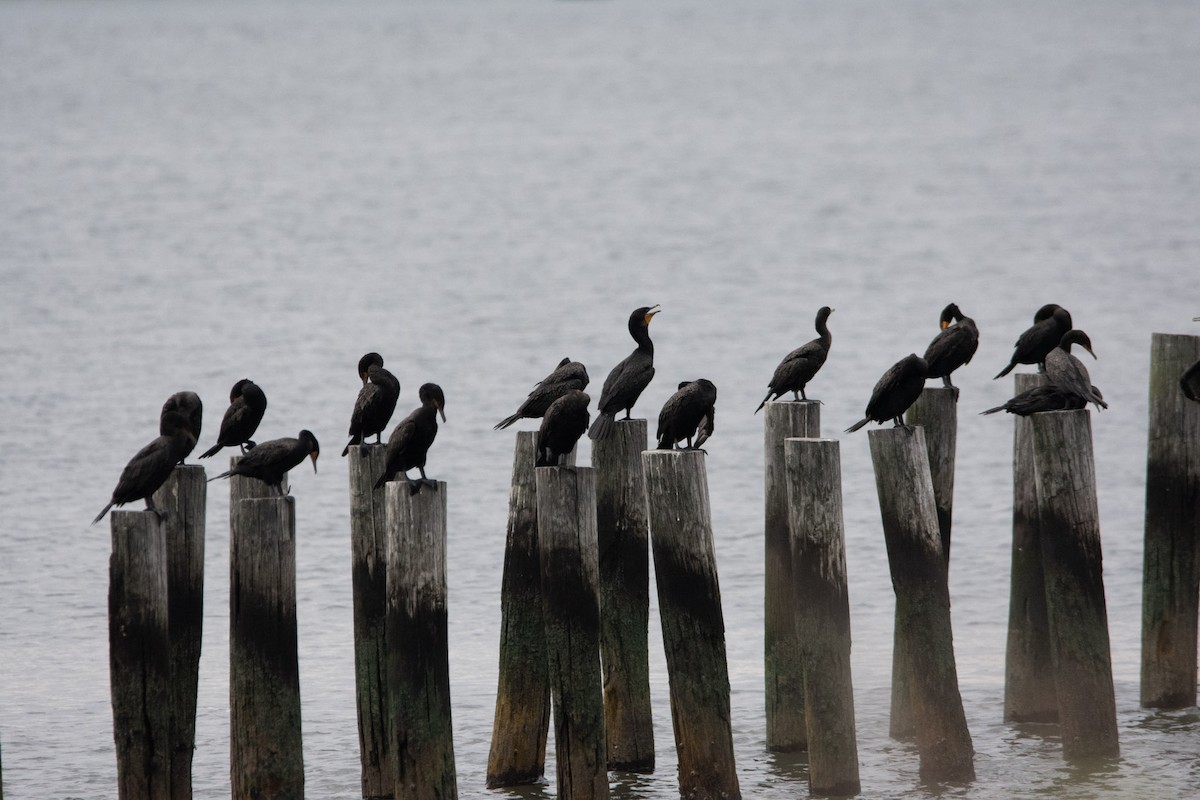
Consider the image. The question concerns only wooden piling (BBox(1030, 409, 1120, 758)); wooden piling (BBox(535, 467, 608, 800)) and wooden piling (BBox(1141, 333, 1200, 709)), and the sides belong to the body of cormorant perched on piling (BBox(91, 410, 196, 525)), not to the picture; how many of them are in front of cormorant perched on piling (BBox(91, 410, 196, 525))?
3

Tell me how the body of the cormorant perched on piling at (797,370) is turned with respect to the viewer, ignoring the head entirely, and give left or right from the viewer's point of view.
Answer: facing to the right of the viewer

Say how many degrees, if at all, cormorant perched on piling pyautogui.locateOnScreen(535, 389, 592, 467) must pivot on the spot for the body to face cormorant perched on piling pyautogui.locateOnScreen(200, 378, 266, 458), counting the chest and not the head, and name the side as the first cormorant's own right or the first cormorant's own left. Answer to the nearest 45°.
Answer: approximately 135° to the first cormorant's own left

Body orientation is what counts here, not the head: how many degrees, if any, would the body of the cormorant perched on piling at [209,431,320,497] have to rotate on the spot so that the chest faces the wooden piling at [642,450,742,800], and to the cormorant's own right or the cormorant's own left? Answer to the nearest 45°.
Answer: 0° — it already faces it

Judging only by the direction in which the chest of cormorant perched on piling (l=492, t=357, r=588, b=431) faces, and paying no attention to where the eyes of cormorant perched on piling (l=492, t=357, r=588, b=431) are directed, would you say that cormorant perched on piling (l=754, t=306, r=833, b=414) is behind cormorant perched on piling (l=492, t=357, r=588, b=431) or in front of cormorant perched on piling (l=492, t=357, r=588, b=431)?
in front

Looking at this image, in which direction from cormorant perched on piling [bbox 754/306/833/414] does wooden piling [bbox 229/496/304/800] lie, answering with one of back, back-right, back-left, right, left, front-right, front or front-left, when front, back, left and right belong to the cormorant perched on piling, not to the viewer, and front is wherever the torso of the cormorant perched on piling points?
back-right

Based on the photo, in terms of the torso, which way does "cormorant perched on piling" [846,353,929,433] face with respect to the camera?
to the viewer's right

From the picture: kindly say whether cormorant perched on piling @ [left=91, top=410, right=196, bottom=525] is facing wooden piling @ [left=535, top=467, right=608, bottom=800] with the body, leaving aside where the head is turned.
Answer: yes

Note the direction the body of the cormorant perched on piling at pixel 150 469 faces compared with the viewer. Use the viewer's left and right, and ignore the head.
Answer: facing to the right of the viewer

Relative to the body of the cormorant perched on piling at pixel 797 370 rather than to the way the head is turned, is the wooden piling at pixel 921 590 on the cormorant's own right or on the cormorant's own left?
on the cormorant's own right

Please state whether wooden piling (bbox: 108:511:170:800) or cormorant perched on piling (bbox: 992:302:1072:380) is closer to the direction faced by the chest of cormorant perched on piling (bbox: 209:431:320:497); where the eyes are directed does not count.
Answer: the cormorant perched on piling

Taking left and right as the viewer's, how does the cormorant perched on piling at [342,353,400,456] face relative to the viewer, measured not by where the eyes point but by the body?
facing to the right of the viewer
